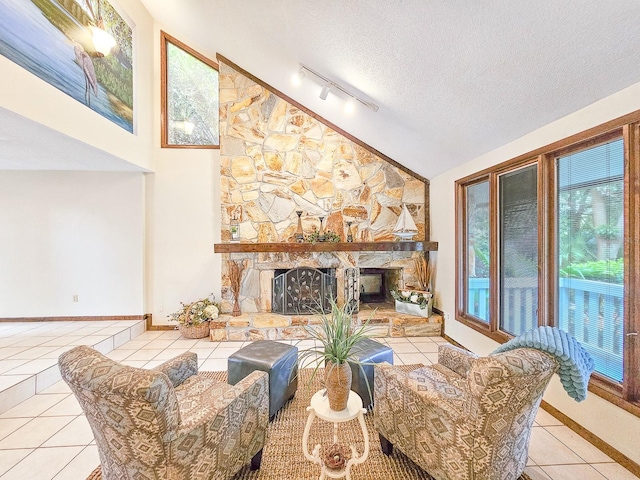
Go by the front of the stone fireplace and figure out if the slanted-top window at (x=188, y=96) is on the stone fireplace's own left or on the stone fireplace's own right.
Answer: on the stone fireplace's own right

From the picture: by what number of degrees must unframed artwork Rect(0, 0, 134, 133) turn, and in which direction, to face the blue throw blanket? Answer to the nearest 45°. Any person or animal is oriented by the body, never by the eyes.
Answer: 0° — it already faces it

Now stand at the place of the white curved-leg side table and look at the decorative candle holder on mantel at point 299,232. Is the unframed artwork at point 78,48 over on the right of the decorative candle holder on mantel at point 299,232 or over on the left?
left

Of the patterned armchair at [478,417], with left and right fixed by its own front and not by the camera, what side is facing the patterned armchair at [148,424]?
left

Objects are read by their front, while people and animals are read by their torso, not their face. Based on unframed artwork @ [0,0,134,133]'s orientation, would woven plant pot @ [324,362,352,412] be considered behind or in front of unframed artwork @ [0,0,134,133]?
in front

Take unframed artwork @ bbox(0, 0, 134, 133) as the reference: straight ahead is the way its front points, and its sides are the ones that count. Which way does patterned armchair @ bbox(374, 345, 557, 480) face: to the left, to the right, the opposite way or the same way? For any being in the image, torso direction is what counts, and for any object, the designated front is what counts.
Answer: to the left

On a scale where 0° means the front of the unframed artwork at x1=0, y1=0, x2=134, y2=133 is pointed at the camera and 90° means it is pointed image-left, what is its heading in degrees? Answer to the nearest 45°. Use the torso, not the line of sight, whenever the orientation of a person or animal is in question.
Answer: approximately 315°

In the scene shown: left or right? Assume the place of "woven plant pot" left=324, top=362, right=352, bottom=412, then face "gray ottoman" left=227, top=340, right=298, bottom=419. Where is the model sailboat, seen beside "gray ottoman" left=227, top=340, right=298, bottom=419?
right

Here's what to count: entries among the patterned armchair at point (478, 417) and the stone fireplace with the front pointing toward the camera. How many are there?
1

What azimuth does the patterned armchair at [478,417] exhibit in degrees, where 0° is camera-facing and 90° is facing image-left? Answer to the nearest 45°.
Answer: approximately 135°

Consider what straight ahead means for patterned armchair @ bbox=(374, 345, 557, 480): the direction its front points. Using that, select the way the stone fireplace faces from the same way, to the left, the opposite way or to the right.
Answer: the opposite way

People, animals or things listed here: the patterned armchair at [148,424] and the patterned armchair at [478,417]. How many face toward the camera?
0

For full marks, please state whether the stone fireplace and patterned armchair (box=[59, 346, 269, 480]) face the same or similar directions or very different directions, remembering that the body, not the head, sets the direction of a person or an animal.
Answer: very different directions

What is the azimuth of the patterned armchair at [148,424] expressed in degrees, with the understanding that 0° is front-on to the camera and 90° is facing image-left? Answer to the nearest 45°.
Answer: approximately 225°
